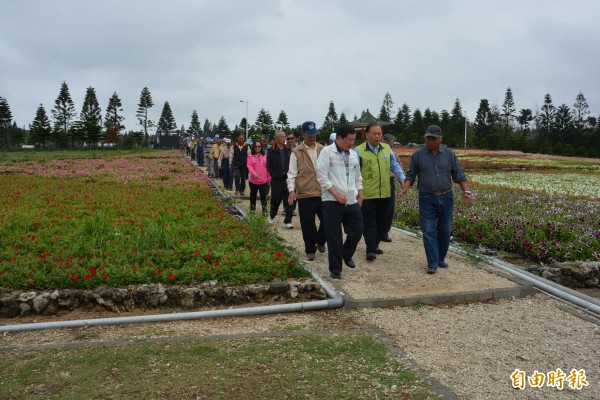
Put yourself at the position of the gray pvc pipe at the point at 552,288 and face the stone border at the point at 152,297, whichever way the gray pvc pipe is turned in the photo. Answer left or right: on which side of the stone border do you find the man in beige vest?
right

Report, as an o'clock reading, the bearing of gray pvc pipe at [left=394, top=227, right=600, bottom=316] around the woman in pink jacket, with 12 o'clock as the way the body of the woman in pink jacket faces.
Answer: The gray pvc pipe is roughly at 11 o'clock from the woman in pink jacket.

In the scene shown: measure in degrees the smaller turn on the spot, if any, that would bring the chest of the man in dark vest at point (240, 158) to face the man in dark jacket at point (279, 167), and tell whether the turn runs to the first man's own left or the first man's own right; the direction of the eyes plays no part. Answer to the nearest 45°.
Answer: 0° — they already face them

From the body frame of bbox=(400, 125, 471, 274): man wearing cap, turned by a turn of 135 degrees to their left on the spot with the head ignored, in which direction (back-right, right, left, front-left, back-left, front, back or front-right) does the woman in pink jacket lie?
left

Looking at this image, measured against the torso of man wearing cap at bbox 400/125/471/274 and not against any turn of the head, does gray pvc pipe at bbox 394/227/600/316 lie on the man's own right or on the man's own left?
on the man's own left

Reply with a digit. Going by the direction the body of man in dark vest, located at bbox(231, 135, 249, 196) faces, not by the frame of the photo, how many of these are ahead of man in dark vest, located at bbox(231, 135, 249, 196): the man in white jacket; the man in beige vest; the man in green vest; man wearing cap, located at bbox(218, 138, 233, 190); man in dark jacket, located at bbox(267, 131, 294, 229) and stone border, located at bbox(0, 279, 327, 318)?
5

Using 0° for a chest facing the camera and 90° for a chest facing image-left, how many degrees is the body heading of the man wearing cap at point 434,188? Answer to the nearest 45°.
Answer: approximately 0°

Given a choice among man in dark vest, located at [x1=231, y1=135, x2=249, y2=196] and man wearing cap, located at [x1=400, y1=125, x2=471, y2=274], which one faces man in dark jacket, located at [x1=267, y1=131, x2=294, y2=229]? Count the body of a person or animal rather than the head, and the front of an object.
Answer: man in dark vest, located at [x1=231, y1=135, x2=249, y2=196]

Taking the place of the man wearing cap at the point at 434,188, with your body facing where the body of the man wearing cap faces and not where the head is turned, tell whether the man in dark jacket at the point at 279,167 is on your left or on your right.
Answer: on your right
